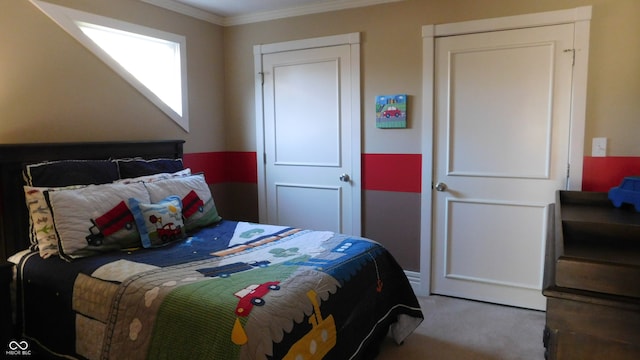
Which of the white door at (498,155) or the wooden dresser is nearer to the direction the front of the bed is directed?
the wooden dresser

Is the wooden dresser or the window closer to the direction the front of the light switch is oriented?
the wooden dresser

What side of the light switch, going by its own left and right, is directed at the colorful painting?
right

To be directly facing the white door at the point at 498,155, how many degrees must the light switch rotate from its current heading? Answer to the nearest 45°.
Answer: approximately 90° to its right

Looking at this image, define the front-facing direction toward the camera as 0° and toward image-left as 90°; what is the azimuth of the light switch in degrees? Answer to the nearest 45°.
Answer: approximately 0°

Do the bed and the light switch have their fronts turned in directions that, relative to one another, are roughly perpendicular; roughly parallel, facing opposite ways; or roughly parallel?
roughly perpendicular

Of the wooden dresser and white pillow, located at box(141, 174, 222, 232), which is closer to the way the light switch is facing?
the wooden dresser

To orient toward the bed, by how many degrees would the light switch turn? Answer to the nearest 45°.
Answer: approximately 45° to its right

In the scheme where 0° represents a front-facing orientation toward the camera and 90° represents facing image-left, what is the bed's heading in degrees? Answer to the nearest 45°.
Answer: approximately 315°

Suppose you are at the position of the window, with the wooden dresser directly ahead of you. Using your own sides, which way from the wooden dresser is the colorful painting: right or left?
left

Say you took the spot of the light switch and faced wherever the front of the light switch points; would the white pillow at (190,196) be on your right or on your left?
on your right

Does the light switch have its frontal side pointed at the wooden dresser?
yes

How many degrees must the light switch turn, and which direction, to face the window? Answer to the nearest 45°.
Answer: approximately 45° to its right
